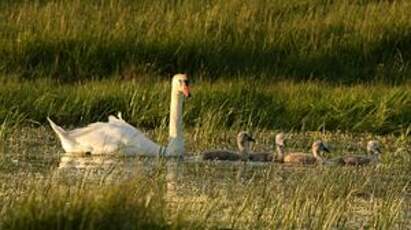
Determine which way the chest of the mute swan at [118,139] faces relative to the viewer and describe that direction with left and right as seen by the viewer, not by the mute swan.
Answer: facing to the right of the viewer

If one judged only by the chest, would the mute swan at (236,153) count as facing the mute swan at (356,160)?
yes

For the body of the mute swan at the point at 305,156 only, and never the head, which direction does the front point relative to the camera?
to the viewer's right

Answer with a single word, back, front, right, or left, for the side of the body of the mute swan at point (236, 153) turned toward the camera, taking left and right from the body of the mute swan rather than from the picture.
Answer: right

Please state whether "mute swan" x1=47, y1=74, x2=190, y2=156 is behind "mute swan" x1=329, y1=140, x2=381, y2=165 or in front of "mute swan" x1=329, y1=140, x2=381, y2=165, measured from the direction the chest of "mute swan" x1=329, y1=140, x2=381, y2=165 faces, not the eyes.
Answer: behind

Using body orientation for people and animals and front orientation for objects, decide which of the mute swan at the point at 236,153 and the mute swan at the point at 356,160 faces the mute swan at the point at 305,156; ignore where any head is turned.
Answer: the mute swan at the point at 236,153

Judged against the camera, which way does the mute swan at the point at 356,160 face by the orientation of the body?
to the viewer's right

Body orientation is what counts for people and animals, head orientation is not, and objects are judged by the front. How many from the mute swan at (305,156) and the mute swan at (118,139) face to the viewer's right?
2

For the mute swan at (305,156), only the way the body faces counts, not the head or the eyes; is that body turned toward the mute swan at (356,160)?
yes

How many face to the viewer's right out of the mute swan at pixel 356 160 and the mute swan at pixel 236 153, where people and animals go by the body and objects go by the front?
2

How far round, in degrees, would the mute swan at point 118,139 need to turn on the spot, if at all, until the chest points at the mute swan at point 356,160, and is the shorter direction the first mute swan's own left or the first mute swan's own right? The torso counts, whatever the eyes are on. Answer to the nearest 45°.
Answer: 0° — it already faces it
